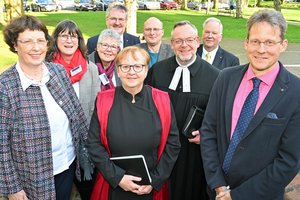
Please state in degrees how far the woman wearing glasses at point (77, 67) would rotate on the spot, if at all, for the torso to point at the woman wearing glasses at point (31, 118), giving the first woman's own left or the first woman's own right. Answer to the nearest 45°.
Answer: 0° — they already face them

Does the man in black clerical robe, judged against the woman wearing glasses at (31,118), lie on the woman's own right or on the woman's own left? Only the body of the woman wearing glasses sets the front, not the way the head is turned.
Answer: on the woman's own left

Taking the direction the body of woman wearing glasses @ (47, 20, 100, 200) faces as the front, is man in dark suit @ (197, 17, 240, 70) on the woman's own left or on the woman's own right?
on the woman's own left

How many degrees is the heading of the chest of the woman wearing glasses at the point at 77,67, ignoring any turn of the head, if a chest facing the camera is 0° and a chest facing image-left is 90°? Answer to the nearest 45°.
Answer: approximately 0°

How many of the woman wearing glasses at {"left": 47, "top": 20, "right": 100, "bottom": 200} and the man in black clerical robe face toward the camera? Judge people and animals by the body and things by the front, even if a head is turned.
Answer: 2

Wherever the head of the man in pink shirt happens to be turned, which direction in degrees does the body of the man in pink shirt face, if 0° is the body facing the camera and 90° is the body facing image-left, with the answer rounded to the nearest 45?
approximately 45°
